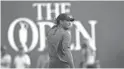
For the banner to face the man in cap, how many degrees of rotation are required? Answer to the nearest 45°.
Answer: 0° — it already faces them

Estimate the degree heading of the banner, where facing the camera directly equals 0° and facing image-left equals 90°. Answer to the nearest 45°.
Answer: approximately 0°
